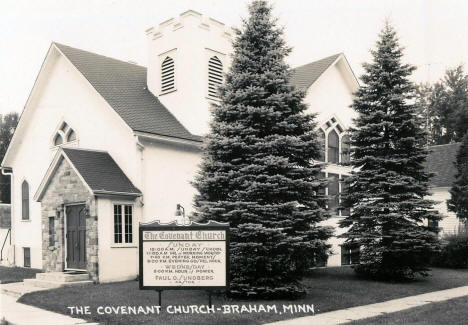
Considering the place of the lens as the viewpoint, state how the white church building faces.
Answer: facing the viewer and to the left of the viewer

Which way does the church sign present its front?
toward the camera

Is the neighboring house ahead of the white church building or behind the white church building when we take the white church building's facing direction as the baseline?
behind
